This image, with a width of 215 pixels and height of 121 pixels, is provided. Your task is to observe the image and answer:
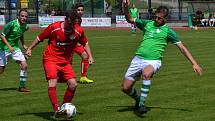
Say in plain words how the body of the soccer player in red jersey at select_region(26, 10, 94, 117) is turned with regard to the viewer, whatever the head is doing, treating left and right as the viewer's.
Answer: facing the viewer and to the right of the viewer

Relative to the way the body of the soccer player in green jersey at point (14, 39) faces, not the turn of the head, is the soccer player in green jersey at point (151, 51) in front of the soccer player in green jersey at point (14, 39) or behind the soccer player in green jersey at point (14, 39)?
in front

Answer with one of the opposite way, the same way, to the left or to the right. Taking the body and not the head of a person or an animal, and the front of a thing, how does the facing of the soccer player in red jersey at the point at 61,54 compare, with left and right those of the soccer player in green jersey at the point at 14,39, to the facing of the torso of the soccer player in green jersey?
the same way

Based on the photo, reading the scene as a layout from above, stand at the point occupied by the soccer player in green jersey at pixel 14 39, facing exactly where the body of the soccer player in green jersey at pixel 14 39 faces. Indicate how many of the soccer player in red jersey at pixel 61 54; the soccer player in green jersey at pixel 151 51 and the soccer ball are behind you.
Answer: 0

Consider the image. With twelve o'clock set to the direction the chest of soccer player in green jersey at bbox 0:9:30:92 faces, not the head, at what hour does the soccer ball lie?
The soccer ball is roughly at 1 o'clock from the soccer player in green jersey.

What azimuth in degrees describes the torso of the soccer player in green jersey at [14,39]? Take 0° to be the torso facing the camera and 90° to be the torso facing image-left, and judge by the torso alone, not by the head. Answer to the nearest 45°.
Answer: approximately 315°

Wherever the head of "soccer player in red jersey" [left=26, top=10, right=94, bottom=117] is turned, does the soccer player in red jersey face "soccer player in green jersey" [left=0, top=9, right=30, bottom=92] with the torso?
no

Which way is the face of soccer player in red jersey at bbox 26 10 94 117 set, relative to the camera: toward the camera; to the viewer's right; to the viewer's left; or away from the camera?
toward the camera

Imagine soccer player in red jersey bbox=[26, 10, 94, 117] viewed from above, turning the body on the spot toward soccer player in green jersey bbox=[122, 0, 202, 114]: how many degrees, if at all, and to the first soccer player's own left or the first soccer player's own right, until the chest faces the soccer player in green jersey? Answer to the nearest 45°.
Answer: approximately 45° to the first soccer player's own left
